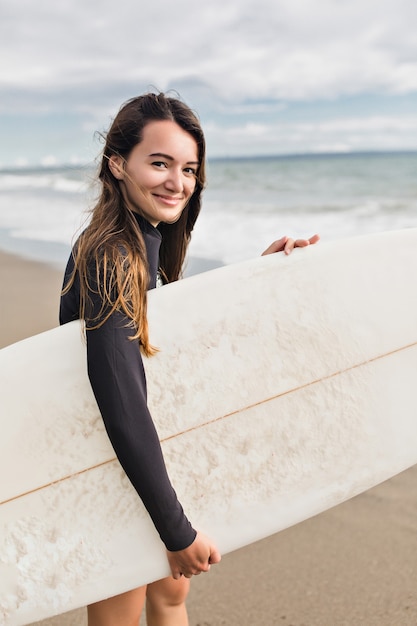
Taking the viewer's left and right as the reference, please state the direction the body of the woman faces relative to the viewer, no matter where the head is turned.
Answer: facing to the right of the viewer
